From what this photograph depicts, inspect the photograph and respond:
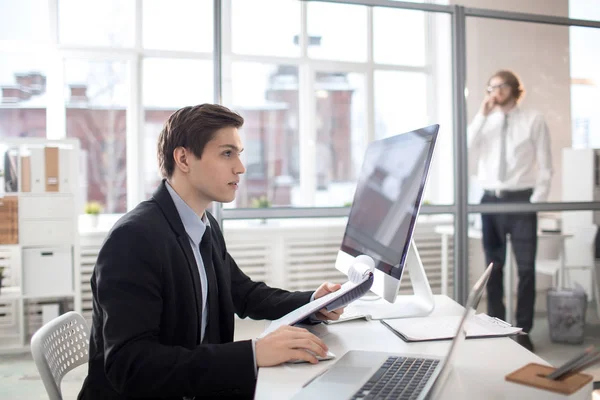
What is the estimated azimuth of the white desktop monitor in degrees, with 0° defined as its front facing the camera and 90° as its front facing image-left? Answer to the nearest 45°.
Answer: approximately 45°

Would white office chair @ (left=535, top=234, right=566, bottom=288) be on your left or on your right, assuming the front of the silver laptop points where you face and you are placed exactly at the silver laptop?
on your right

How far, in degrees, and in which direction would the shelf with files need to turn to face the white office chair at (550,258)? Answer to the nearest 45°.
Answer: approximately 45° to its left

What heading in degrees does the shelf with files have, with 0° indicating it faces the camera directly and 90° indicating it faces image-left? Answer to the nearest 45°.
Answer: approximately 0°

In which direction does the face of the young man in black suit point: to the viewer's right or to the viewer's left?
to the viewer's right

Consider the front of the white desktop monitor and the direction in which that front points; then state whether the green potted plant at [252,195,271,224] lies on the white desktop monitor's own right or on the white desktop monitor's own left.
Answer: on the white desktop monitor's own right

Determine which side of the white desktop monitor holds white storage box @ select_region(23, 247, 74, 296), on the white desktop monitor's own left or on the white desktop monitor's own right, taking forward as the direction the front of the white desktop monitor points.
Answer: on the white desktop monitor's own right

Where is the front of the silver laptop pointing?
to the viewer's left

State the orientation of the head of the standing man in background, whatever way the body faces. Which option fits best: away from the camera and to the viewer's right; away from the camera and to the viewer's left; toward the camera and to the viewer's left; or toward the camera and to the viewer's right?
toward the camera and to the viewer's left

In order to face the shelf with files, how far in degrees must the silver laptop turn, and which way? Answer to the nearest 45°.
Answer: approximately 45° to its right

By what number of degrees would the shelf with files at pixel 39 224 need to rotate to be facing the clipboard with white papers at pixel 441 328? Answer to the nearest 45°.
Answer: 0° — it already faces it

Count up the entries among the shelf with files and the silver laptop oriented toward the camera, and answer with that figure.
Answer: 1
